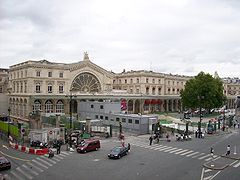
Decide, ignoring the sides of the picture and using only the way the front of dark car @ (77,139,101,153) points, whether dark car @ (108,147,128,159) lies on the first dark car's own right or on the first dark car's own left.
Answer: on the first dark car's own left

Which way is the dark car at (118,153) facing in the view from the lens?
facing the viewer and to the left of the viewer

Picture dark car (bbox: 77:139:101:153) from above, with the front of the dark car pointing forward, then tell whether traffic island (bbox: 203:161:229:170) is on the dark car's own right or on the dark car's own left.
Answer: on the dark car's own left

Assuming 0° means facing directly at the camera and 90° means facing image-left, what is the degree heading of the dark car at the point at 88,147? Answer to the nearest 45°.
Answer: approximately 45°

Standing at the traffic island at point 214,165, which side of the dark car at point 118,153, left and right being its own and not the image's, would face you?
left

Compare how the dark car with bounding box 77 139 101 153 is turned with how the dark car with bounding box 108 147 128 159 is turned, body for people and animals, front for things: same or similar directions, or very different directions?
same or similar directions

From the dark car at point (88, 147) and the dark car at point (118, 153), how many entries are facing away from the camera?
0

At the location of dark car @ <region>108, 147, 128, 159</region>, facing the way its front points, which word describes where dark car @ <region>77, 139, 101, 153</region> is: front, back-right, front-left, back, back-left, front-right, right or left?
right
